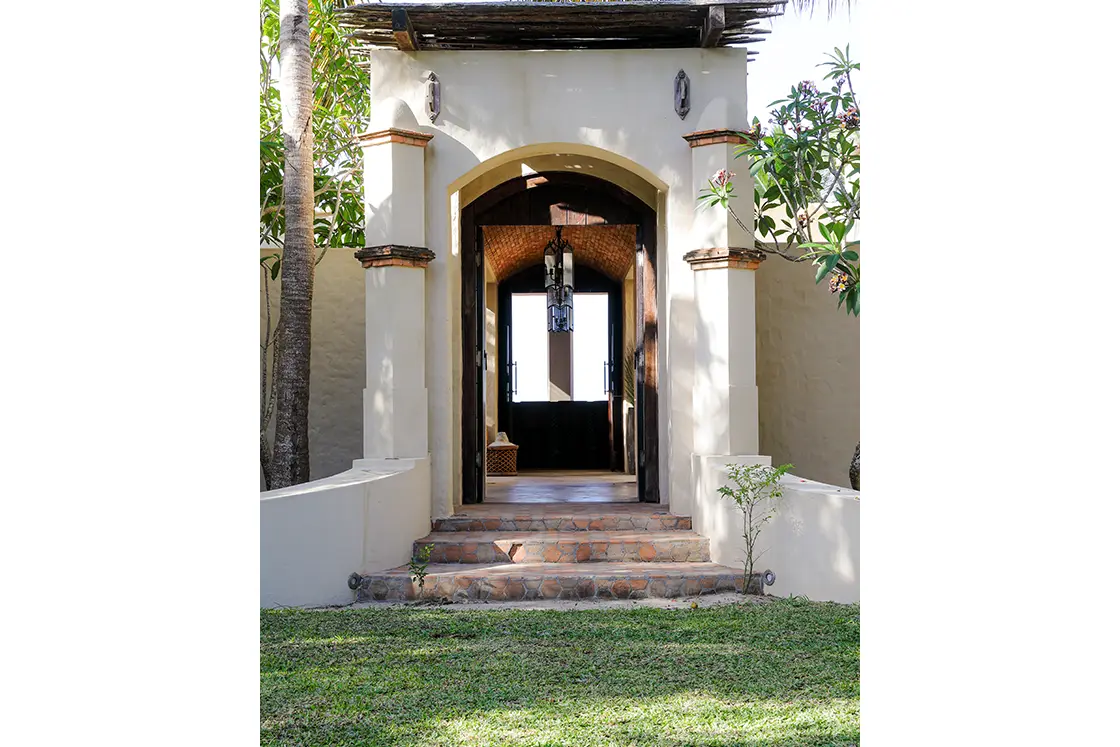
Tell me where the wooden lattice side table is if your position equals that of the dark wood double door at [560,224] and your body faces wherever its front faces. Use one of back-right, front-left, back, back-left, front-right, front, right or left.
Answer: back

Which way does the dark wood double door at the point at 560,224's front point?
toward the camera

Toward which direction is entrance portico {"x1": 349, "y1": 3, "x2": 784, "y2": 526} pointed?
toward the camera

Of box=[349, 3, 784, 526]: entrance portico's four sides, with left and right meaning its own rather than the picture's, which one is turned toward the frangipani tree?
left

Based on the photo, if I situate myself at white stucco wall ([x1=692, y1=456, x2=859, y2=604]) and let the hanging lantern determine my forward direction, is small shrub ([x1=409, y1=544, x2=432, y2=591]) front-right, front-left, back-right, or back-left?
front-left

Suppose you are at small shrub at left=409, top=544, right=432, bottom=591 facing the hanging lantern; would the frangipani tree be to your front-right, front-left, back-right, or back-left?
front-right

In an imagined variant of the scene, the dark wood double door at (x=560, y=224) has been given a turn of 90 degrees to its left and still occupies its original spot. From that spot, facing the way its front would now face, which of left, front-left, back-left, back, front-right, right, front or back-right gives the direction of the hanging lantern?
left

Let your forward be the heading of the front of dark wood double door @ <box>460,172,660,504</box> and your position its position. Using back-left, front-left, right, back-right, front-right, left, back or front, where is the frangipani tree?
front-left
